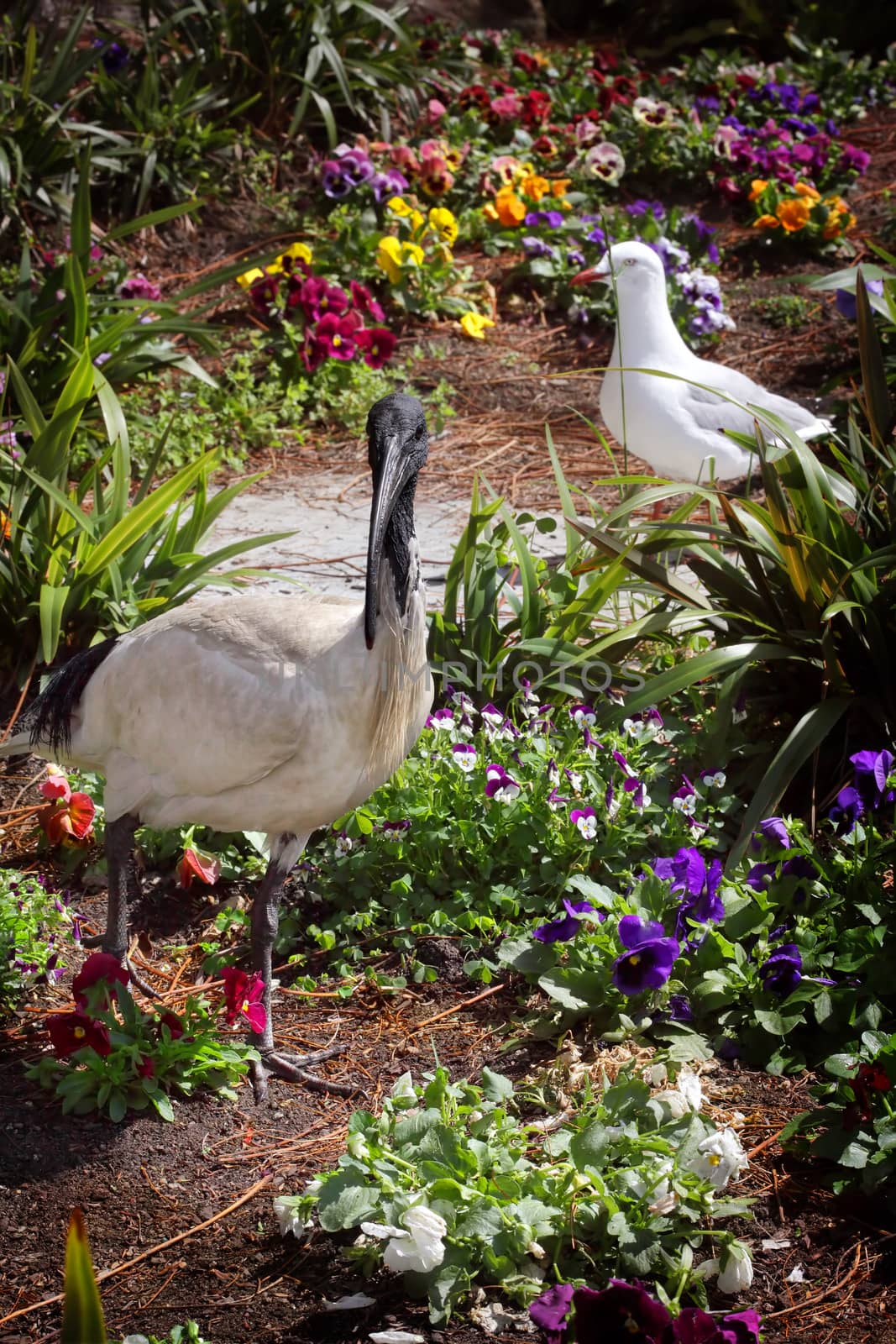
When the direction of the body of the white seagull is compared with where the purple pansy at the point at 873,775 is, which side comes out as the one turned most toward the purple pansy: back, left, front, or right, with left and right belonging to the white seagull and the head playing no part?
left

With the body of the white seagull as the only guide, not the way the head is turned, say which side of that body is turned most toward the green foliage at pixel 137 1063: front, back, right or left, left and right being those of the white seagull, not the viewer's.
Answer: left

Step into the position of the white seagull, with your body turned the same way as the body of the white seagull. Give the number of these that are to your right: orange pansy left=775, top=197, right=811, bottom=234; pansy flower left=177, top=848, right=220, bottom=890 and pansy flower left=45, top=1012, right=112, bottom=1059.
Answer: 1

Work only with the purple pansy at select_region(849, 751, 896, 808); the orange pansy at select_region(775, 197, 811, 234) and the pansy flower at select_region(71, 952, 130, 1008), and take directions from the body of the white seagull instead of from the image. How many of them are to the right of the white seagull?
1

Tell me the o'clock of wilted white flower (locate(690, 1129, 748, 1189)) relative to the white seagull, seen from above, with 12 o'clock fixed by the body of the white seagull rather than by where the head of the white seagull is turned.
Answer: The wilted white flower is roughly at 9 o'clock from the white seagull.

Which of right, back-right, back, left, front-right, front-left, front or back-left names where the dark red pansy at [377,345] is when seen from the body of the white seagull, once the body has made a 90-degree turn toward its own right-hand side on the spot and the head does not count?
front-left

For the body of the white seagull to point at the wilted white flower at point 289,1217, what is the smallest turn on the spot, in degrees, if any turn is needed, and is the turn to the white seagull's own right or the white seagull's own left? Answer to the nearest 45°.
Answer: approximately 90° to the white seagull's own left

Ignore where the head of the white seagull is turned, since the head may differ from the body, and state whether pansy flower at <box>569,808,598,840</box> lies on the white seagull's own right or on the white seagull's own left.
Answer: on the white seagull's own left

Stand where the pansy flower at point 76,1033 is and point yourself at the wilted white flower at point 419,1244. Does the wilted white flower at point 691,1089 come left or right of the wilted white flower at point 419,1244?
left

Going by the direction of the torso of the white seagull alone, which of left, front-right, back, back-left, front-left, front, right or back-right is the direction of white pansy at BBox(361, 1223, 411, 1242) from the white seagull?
left

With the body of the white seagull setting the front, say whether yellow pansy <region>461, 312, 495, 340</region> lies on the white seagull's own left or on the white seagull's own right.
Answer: on the white seagull's own right

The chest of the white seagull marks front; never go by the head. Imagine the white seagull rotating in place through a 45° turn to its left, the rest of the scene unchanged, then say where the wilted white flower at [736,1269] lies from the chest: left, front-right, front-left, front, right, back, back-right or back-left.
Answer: front-left

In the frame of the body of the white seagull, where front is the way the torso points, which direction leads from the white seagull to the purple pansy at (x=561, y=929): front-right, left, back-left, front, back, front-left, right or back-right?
left

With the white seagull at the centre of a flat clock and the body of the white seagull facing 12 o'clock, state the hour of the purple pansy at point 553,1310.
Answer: The purple pansy is roughly at 9 o'clock from the white seagull.

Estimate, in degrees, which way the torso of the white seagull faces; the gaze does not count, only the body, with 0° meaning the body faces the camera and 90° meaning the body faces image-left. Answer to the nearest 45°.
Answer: approximately 90°

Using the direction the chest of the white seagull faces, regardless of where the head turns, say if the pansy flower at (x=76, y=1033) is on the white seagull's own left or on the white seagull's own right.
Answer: on the white seagull's own left

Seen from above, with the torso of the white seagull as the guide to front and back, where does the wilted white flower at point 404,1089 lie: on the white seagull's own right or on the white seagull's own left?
on the white seagull's own left

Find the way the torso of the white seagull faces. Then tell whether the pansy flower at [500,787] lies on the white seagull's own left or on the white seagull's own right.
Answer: on the white seagull's own left
